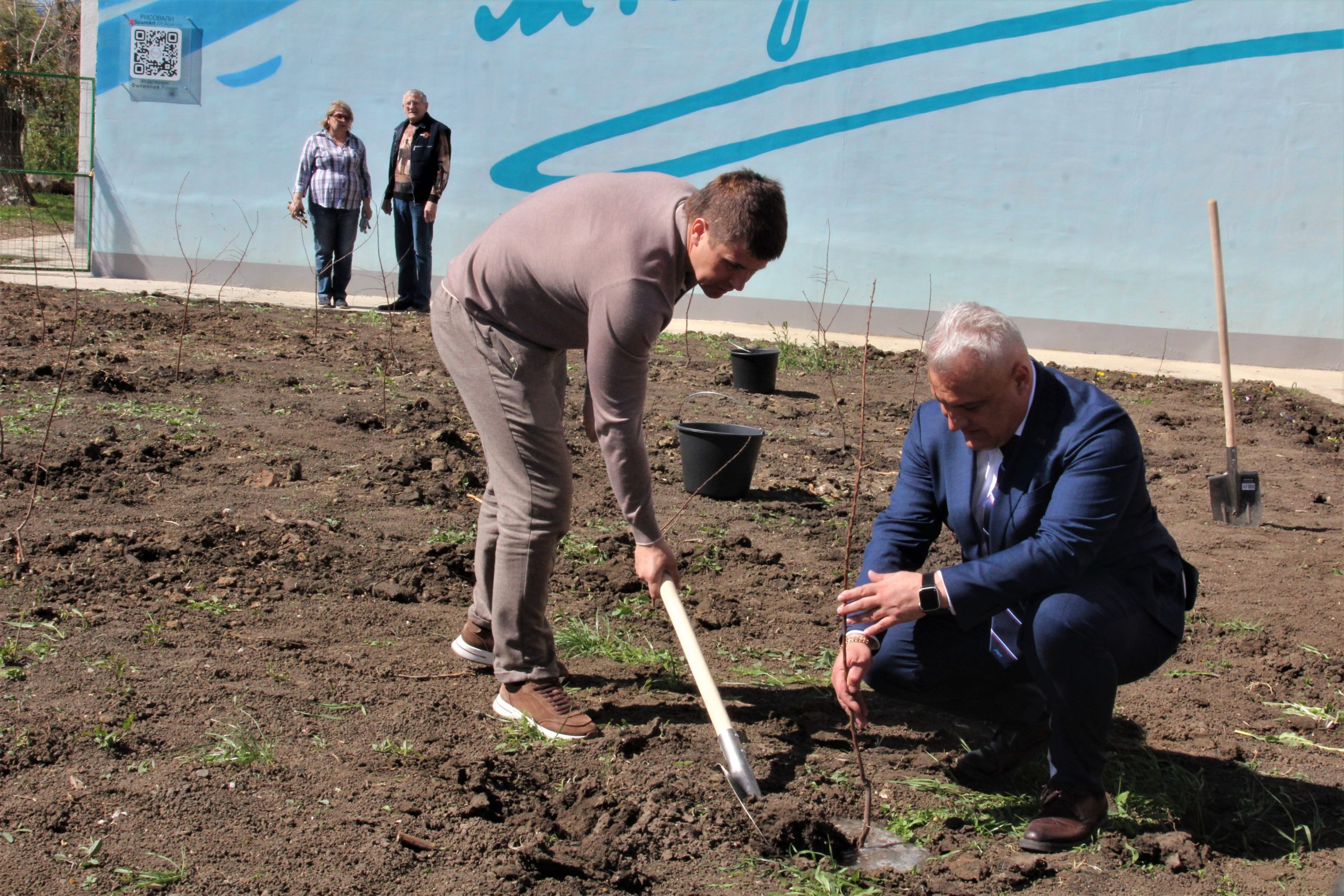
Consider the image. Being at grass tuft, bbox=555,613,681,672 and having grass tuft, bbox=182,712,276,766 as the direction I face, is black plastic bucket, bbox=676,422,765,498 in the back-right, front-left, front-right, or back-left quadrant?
back-right

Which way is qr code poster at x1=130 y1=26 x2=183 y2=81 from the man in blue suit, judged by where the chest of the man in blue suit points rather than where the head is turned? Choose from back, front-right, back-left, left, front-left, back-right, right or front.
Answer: right

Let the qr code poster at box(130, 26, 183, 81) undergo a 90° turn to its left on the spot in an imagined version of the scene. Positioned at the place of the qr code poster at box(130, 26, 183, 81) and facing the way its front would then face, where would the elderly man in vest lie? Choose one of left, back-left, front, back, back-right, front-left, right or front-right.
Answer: front-right

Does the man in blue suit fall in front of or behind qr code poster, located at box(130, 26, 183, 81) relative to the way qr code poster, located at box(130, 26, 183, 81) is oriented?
in front

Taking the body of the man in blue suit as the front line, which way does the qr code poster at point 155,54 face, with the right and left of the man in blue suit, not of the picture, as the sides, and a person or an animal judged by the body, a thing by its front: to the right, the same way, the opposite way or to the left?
to the left

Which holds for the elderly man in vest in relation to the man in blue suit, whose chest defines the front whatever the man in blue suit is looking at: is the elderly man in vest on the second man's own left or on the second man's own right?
on the second man's own right

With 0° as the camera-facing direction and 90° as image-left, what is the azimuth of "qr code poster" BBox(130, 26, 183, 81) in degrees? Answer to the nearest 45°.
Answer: approximately 0°

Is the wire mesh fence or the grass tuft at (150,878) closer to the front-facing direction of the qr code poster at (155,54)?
the grass tuft

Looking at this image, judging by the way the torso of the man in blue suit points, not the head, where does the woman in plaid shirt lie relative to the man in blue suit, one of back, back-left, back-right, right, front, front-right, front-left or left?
right

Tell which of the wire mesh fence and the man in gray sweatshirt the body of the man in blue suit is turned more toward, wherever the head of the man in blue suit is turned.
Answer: the man in gray sweatshirt

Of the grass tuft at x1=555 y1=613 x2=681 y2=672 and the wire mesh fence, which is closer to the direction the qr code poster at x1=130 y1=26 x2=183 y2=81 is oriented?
the grass tuft

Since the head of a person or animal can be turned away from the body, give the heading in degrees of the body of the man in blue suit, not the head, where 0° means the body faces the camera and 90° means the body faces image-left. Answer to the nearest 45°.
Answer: approximately 45°

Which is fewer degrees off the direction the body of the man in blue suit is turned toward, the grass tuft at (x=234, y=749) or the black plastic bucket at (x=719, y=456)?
the grass tuft

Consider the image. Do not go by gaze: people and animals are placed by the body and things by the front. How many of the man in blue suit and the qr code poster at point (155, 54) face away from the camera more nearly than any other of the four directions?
0

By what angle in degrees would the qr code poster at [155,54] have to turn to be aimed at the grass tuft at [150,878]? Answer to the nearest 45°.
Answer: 0° — it already faces it

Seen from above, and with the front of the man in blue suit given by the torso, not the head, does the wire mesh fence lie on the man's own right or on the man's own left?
on the man's own right
